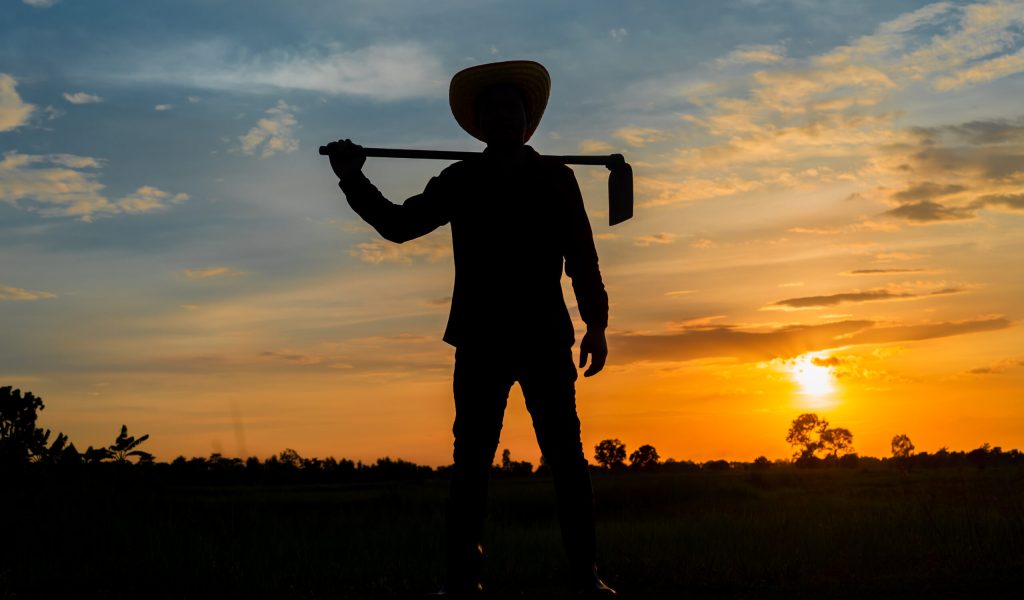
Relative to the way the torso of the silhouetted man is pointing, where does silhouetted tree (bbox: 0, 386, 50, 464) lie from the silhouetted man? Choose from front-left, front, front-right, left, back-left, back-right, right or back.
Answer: back-right

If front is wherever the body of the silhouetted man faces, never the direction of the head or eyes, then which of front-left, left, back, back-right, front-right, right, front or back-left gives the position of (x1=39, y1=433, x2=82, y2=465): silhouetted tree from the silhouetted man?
back-right

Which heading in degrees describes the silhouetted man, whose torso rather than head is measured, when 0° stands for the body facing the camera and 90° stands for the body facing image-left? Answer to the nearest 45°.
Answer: approximately 0°
